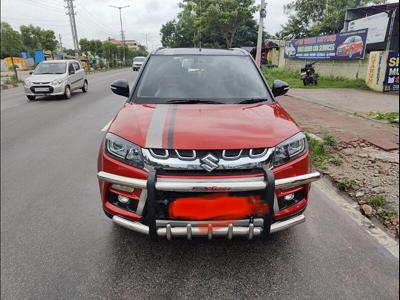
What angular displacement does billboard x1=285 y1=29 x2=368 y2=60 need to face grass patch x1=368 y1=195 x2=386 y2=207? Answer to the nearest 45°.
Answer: approximately 45° to its left

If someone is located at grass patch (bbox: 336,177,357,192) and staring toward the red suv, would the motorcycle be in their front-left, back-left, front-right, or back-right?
back-right

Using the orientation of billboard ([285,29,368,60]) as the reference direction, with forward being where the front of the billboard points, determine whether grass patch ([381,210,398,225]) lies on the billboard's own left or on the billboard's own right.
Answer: on the billboard's own left

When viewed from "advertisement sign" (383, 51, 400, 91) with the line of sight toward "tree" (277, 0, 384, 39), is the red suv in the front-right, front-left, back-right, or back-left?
back-left

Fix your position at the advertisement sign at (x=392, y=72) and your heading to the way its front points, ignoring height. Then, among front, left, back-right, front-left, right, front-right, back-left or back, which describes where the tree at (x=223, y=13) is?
back-right

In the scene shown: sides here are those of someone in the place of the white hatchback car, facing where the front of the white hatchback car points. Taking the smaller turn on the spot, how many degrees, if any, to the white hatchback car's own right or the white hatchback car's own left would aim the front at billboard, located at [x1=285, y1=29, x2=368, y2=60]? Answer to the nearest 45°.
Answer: approximately 135° to the white hatchback car's own left

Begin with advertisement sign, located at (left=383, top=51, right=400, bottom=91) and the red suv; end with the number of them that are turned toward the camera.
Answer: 2

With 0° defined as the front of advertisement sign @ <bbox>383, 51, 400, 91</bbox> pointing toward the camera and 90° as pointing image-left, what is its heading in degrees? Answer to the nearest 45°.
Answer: approximately 0°

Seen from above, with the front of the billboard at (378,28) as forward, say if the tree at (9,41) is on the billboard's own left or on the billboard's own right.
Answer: on the billboard's own right

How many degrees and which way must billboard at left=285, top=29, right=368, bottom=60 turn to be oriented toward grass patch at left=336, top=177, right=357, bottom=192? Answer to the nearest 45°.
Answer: approximately 45° to its left

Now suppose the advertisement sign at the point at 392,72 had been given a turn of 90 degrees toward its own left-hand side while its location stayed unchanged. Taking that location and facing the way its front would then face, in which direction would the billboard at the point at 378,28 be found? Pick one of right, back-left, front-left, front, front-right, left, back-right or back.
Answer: left

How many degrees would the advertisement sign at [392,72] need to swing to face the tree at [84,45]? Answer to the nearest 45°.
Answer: approximately 135° to its right

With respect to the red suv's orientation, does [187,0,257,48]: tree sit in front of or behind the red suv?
behind
